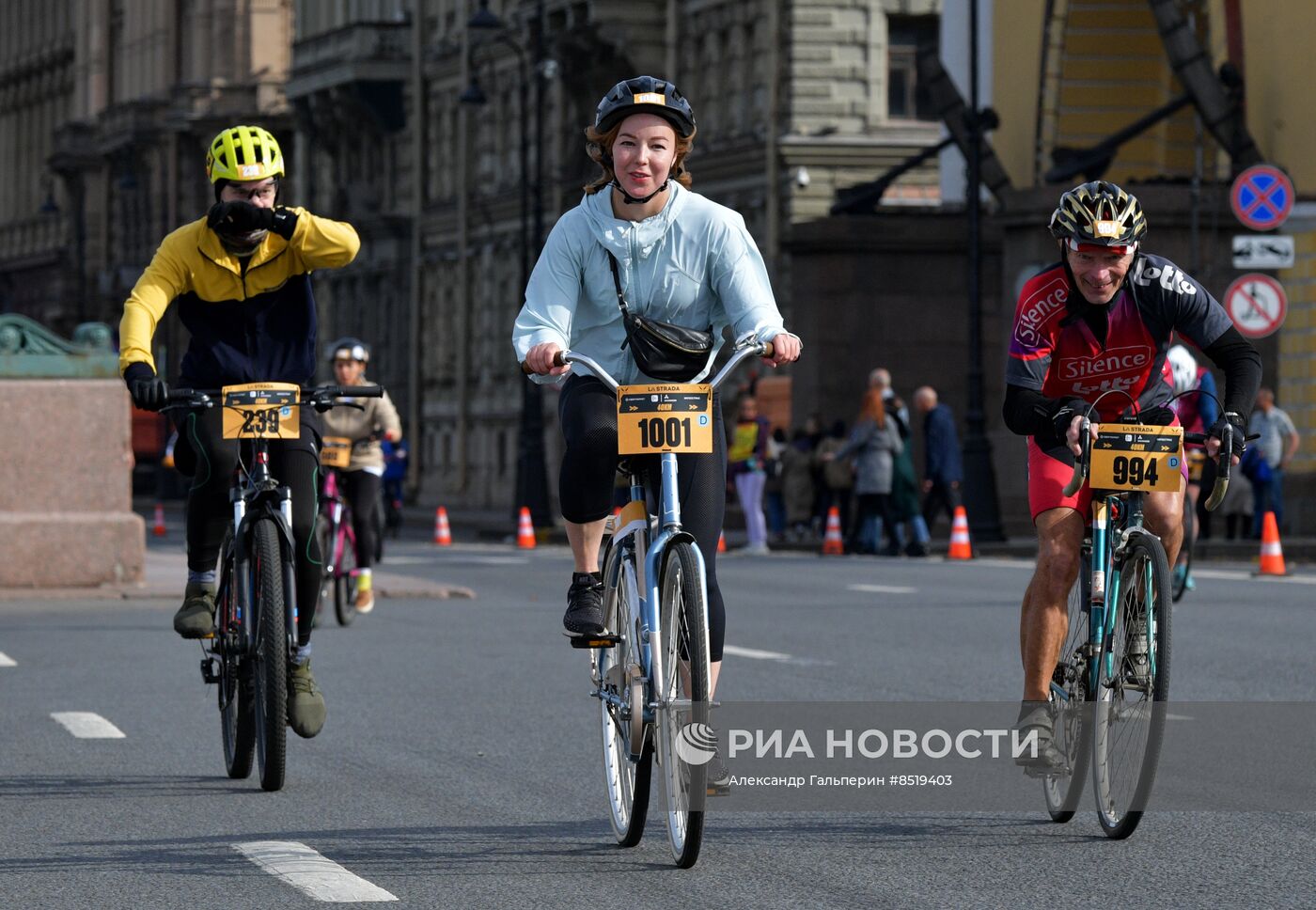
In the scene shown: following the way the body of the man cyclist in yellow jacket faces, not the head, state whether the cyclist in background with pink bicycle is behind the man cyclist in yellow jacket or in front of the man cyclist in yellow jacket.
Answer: behind

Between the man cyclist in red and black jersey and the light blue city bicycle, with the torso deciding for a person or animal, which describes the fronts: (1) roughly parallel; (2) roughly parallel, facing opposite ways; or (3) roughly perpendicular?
roughly parallel

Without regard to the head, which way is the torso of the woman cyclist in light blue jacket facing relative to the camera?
toward the camera

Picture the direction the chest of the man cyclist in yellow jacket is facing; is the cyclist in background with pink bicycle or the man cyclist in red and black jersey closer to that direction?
the man cyclist in red and black jersey

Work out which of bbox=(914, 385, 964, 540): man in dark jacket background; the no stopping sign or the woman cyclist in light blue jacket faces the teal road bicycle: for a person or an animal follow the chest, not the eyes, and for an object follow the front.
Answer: the no stopping sign

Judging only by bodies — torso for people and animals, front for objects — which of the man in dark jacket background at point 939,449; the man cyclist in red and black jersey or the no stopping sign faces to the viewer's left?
the man in dark jacket background

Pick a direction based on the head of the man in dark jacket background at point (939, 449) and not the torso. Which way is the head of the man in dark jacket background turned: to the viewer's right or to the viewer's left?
to the viewer's left

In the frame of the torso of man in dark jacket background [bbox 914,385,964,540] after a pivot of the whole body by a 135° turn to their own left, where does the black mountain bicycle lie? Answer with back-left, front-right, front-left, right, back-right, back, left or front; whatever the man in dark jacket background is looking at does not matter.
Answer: front-right

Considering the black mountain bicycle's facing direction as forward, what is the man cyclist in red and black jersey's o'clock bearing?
The man cyclist in red and black jersey is roughly at 10 o'clock from the black mountain bicycle.

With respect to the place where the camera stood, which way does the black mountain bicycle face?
facing the viewer

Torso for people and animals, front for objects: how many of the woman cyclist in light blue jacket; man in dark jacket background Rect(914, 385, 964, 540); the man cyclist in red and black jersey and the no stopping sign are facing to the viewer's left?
1

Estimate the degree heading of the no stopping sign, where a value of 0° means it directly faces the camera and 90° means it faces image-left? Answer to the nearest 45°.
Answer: approximately 0°

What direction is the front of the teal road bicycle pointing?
toward the camera

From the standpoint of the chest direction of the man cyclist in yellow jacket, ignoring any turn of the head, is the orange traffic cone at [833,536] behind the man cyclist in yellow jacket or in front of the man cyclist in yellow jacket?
behind

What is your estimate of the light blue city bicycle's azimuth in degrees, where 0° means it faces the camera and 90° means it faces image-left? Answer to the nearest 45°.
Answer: approximately 0°
